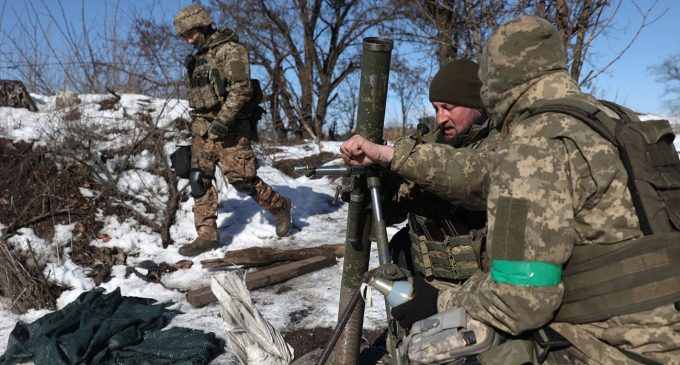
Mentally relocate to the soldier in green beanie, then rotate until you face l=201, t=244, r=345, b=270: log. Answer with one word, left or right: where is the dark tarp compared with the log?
left

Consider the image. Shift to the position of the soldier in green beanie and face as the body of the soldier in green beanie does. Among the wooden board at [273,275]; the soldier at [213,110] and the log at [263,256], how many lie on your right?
3

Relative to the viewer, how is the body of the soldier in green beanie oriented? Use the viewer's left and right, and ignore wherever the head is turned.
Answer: facing the viewer and to the left of the viewer

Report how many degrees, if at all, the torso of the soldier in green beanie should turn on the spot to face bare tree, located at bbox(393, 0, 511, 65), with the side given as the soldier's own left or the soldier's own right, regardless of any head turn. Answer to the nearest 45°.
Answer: approximately 135° to the soldier's own right

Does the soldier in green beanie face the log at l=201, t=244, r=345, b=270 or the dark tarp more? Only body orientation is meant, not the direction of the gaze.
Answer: the dark tarp

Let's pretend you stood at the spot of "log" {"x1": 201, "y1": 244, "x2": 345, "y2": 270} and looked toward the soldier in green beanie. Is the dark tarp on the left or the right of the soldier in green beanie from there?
right

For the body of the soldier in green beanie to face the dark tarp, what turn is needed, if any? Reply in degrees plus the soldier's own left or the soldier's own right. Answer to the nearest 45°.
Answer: approximately 45° to the soldier's own right

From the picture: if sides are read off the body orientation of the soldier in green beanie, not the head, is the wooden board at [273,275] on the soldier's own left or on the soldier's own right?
on the soldier's own right

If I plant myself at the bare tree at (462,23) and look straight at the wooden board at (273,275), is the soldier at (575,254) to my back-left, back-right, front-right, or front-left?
front-left

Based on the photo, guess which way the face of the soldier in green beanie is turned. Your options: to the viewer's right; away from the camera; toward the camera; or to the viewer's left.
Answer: to the viewer's left

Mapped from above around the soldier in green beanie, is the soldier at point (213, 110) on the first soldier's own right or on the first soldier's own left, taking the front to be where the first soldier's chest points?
on the first soldier's own right

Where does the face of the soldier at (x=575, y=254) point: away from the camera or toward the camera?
away from the camera

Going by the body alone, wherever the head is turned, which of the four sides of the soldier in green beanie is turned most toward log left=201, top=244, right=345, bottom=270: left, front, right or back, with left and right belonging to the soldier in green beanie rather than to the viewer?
right
